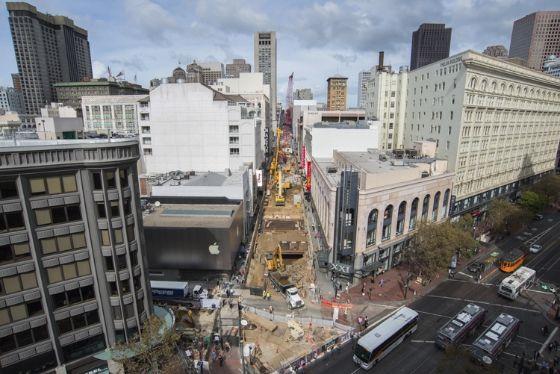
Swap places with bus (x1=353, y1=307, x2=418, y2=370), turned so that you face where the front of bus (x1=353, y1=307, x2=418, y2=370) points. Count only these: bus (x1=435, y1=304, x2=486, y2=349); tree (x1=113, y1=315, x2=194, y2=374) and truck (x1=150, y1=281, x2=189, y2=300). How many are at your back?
1

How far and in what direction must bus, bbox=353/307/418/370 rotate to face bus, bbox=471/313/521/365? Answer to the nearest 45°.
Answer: approximately 135° to its left

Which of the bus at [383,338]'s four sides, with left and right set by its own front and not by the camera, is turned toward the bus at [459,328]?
back

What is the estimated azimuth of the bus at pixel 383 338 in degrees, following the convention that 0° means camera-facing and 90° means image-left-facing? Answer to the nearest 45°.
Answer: approximately 45°

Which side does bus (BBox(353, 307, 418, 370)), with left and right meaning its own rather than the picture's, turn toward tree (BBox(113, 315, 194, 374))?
front

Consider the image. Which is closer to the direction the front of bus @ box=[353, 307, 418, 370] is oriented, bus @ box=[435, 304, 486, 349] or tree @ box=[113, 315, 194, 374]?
the tree

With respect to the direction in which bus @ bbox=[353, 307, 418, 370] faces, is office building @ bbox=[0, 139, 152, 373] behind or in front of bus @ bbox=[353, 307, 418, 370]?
in front

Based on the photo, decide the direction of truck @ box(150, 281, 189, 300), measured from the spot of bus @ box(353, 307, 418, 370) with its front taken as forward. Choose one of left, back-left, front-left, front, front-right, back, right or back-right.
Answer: front-right
